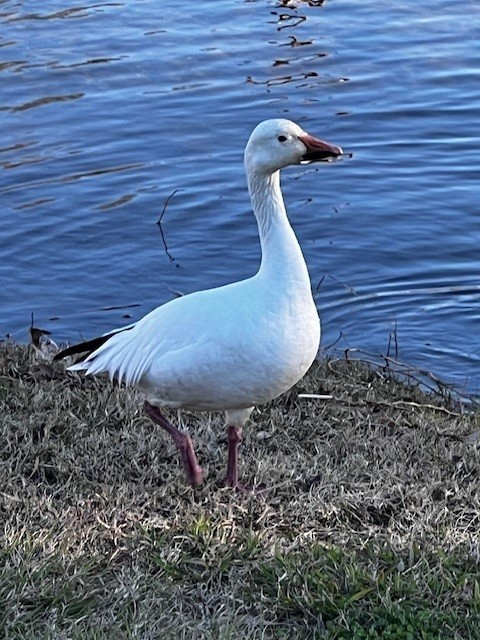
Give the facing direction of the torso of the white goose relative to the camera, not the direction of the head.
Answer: to the viewer's right

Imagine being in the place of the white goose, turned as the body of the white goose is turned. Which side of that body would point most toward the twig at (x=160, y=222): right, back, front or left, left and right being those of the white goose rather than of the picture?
left
